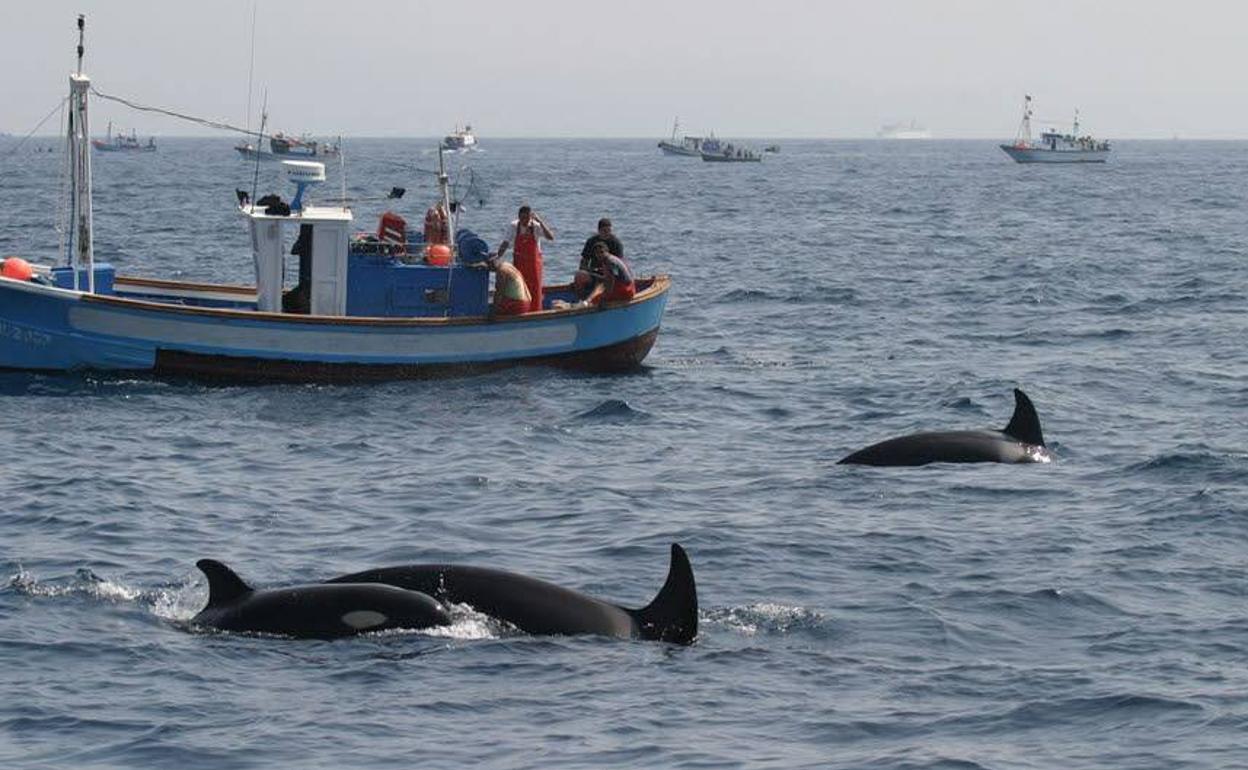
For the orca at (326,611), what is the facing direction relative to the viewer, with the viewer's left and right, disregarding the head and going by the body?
facing to the right of the viewer

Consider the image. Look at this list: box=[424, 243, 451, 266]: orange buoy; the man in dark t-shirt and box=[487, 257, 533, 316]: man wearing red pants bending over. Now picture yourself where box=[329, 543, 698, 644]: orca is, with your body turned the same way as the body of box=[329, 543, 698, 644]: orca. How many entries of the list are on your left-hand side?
3

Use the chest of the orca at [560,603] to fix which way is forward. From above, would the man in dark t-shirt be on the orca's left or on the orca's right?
on the orca's left

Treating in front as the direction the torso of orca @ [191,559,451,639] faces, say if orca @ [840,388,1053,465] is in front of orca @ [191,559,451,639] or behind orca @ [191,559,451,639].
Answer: in front

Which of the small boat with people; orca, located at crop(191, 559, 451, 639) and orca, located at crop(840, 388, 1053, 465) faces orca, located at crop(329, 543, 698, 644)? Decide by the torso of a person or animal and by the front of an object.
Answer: orca, located at crop(191, 559, 451, 639)

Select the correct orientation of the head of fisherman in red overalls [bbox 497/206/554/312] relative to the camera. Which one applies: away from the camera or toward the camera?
toward the camera
